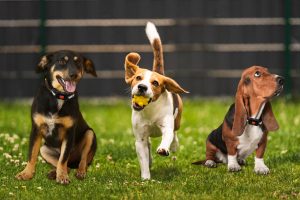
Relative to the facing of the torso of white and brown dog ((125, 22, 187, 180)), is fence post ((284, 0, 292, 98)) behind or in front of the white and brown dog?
behind

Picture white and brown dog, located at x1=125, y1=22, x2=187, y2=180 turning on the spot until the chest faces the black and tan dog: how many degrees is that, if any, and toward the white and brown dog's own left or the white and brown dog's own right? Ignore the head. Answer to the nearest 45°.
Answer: approximately 90° to the white and brown dog's own right

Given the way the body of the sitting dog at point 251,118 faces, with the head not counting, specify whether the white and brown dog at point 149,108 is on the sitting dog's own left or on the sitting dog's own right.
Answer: on the sitting dog's own right

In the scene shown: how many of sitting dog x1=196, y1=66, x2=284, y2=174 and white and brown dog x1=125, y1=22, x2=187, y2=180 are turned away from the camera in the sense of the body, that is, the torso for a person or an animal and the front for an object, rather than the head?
0

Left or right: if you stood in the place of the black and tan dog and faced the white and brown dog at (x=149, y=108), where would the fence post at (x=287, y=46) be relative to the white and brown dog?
left

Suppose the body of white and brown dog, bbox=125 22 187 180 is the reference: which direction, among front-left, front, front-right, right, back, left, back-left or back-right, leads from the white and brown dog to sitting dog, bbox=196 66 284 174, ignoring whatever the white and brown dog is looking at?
left

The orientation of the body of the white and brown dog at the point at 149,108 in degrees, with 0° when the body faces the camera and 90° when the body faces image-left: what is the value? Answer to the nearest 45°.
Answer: approximately 0°
